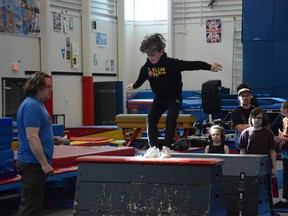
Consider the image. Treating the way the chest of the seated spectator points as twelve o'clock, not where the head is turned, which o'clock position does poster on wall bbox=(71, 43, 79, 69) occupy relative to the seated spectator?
The poster on wall is roughly at 5 o'clock from the seated spectator.

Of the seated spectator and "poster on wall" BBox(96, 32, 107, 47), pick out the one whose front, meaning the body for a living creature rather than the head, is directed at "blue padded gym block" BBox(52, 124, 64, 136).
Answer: the poster on wall

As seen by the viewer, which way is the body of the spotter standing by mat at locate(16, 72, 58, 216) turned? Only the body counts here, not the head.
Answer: to the viewer's right

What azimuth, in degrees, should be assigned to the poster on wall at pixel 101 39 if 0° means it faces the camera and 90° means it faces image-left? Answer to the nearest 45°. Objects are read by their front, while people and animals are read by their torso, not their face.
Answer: approximately 0°

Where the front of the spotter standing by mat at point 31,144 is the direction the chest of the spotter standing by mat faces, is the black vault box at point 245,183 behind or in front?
in front

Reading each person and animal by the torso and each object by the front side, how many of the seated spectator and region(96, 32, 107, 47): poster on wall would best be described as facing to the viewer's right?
0

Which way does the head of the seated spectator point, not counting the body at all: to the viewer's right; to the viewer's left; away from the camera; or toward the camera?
toward the camera

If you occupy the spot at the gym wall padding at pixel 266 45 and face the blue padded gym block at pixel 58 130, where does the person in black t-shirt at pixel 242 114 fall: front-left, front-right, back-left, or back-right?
front-left

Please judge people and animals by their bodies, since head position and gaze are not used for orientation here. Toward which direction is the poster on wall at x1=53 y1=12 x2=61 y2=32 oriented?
toward the camera

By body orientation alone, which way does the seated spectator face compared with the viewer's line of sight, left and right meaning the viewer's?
facing the viewer

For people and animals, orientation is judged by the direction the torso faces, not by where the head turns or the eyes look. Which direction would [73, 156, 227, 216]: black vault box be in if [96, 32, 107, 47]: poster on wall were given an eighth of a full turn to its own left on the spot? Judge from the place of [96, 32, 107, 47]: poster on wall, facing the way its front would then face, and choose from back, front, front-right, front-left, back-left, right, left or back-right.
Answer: front-right

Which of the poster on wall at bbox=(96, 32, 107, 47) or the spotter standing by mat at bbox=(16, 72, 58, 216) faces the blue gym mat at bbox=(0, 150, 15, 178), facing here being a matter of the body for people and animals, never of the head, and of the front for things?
the poster on wall

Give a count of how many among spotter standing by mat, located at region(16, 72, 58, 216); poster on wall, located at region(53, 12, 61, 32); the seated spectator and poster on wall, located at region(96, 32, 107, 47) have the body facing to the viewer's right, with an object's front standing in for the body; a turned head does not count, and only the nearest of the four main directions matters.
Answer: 1

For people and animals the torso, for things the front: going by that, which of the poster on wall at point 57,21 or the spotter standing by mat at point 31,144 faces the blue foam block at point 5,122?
the poster on wall

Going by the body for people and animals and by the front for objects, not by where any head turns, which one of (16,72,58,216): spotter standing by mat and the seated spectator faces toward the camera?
the seated spectator

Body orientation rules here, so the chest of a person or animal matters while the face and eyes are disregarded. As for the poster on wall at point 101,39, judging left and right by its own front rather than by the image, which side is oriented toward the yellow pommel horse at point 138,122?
front

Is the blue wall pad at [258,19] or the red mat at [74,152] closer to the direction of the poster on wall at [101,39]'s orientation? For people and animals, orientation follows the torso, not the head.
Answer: the red mat

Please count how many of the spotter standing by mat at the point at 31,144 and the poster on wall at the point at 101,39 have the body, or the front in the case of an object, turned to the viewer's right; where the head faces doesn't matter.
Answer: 1

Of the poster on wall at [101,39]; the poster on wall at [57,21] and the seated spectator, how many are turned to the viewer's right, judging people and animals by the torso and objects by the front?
0
